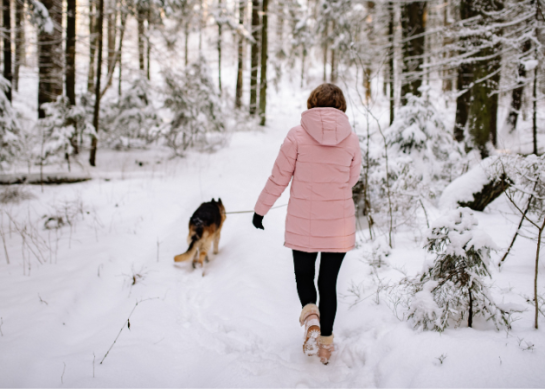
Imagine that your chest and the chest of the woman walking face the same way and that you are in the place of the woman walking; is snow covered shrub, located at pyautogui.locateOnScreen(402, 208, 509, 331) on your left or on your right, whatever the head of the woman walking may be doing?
on your right

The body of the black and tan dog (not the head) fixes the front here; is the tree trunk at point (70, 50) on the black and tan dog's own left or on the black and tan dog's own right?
on the black and tan dog's own left

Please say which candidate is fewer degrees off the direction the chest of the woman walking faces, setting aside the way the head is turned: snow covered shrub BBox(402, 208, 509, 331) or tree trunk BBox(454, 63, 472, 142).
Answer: the tree trunk

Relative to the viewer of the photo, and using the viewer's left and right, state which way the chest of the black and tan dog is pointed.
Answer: facing away from the viewer and to the right of the viewer

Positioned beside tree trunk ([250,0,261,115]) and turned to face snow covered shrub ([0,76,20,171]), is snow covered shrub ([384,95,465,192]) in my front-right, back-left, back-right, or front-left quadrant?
front-left

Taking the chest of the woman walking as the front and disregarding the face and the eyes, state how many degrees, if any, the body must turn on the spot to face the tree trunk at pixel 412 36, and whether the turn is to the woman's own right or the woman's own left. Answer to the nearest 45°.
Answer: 0° — they already face it

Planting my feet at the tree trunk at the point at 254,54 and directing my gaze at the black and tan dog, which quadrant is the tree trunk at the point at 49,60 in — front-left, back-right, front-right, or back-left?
front-right

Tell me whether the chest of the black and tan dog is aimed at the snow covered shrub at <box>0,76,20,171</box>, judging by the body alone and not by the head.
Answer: no

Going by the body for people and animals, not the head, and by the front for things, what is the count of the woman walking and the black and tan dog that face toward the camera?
0

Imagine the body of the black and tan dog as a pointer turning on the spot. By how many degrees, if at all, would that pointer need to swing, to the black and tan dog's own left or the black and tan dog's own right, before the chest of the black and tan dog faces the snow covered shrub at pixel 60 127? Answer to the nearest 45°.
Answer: approximately 90° to the black and tan dog's own left

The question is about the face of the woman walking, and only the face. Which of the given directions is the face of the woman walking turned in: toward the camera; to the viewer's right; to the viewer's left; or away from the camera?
away from the camera

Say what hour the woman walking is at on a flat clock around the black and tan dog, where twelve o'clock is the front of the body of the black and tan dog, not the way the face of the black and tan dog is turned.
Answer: The woman walking is roughly at 4 o'clock from the black and tan dog.

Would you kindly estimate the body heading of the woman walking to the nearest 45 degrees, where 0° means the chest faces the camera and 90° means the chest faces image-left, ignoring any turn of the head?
approximately 180°
